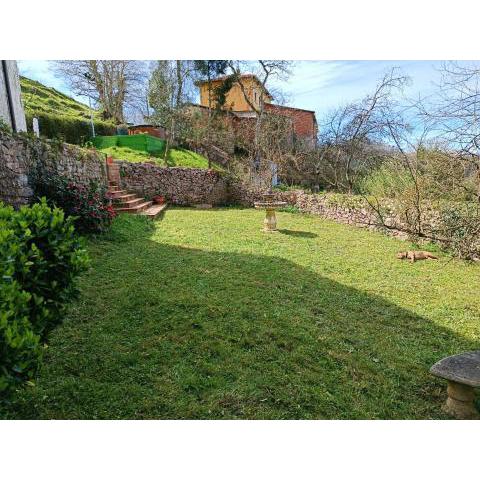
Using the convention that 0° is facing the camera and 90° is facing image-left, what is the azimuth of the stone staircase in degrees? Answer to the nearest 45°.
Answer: approximately 315°

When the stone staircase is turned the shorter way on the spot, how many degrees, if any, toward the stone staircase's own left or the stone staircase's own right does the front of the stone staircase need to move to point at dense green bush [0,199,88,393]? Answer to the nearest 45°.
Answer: approximately 45° to the stone staircase's own right

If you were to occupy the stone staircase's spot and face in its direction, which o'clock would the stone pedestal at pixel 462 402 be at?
The stone pedestal is roughly at 1 o'clock from the stone staircase.

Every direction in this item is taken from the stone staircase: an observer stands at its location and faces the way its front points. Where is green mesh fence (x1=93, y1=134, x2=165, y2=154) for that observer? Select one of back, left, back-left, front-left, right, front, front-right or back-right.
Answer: back-left

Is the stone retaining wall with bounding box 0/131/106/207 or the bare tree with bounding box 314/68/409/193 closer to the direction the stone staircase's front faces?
the bare tree

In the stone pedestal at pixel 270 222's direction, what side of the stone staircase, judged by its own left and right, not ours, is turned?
front

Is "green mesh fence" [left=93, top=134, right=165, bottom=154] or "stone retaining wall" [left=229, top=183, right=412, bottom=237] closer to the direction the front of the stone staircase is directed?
the stone retaining wall

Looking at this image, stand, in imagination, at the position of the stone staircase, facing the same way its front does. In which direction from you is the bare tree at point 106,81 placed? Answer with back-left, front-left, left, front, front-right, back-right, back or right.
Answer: back-left

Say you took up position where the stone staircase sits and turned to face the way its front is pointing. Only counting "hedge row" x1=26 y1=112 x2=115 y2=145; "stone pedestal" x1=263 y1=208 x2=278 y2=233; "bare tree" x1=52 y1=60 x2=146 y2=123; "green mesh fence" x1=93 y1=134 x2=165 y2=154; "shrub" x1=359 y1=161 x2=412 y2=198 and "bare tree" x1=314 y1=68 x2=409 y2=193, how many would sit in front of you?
3

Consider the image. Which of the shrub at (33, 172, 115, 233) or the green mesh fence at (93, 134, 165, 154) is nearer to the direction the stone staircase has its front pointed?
the shrub
